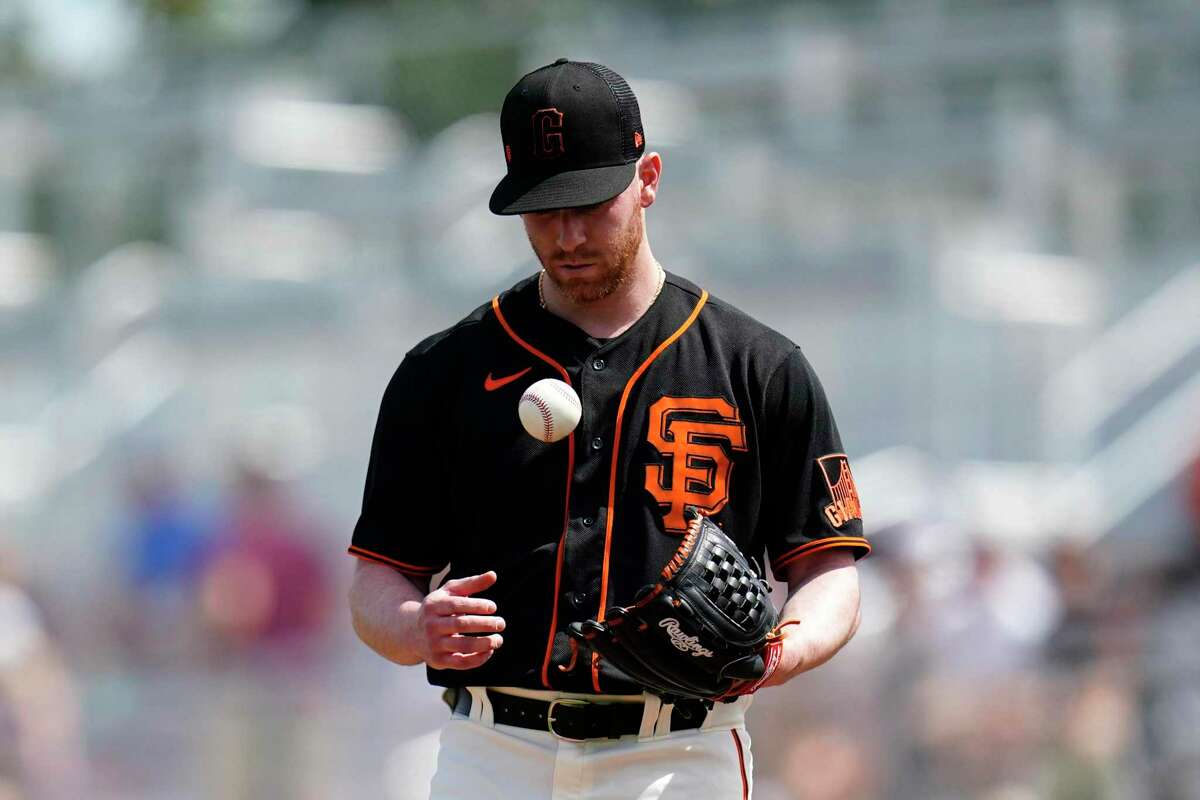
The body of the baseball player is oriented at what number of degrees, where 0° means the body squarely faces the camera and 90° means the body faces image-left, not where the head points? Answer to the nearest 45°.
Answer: approximately 0°
